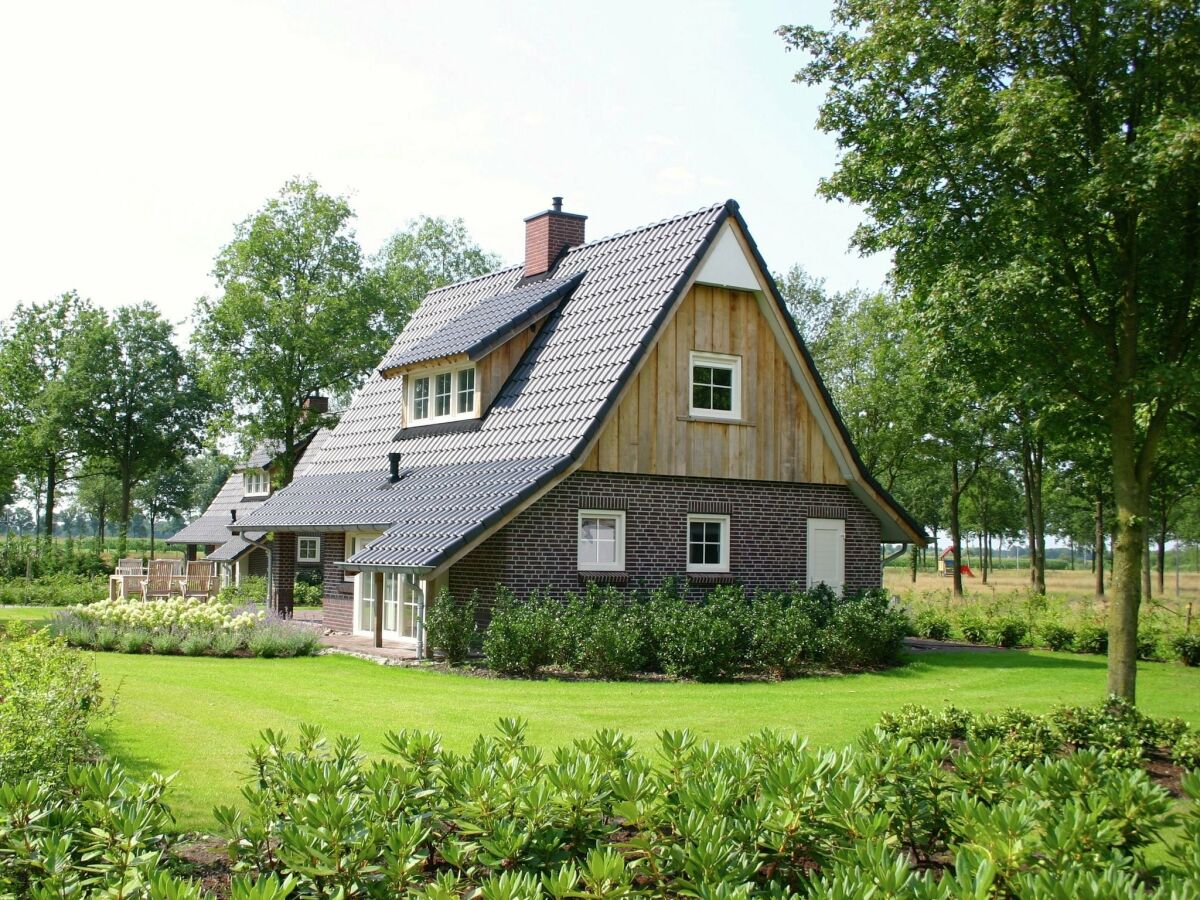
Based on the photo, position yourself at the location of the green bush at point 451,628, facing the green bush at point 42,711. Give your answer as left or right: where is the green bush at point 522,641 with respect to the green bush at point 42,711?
left

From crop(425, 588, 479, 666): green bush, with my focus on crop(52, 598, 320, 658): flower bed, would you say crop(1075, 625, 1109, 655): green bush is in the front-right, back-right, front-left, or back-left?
back-right
